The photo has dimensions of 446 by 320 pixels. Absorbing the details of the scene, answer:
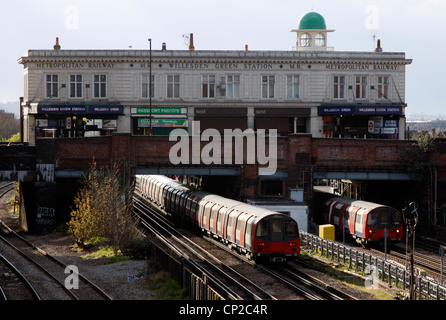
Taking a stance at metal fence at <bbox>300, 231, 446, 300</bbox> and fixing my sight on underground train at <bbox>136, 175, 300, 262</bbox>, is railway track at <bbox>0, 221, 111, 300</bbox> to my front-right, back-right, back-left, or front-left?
front-left

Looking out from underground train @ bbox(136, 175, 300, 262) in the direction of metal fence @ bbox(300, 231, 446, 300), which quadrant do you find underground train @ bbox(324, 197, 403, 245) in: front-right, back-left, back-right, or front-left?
front-left

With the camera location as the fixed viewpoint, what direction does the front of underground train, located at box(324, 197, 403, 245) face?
facing the viewer and to the right of the viewer

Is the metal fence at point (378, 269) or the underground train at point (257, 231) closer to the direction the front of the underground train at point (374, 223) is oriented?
the metal fence

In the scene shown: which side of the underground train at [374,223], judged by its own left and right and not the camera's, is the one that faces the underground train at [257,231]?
right

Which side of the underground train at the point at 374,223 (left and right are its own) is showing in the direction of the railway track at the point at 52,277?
right

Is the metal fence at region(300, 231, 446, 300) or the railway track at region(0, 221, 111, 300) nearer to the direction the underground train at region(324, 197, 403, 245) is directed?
the metal fence
